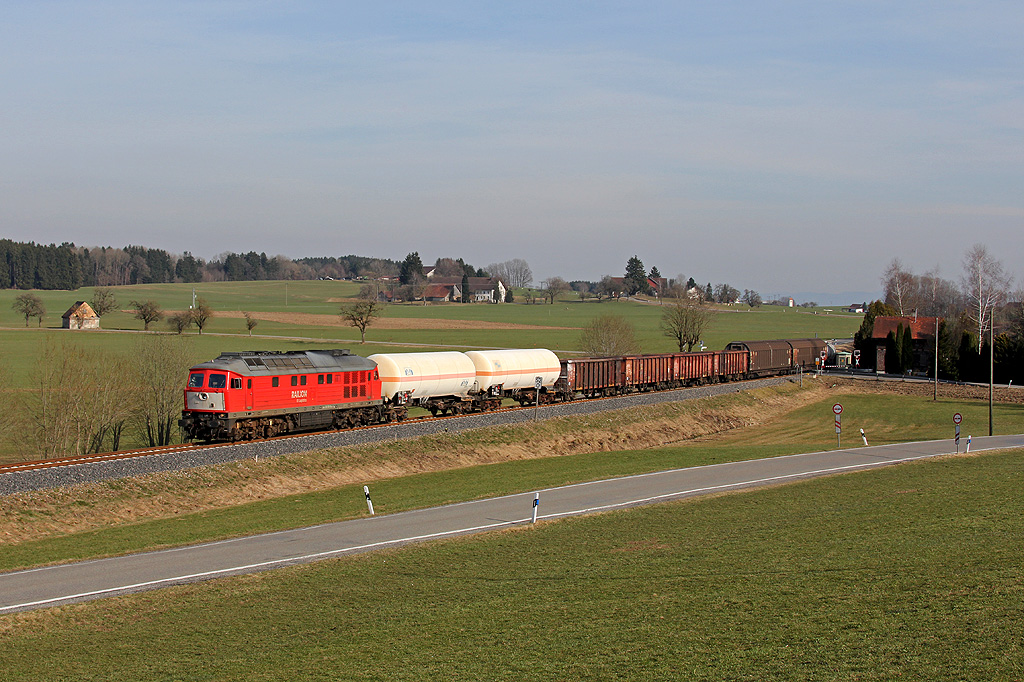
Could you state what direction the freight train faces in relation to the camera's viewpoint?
facing the viewer and to the left of the viewer
